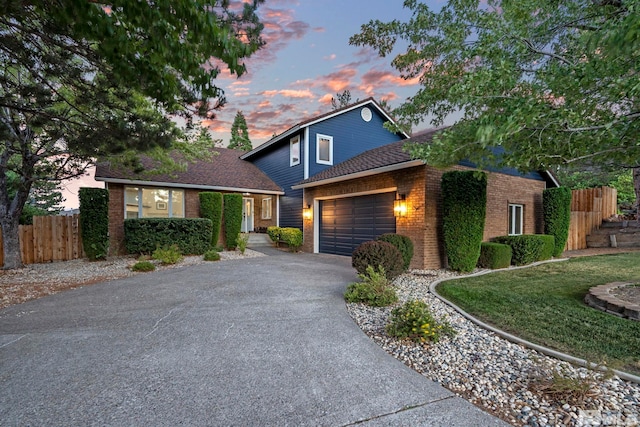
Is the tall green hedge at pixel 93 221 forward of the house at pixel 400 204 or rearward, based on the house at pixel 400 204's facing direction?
forward

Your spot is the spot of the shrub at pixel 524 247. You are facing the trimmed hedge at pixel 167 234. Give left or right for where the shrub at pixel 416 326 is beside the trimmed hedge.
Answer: left

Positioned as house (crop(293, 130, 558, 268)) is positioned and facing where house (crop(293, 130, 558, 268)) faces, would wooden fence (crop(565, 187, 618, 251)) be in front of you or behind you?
behind
